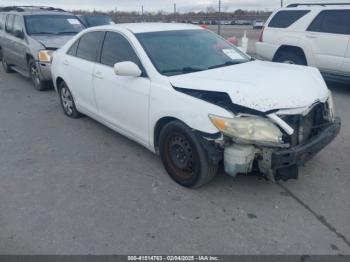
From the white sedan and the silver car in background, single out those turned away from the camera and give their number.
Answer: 0

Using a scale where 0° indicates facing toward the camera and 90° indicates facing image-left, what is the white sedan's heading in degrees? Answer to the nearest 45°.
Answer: approximately 315°

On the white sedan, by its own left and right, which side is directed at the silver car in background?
back

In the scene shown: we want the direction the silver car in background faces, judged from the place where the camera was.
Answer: facing the viewer and to the right of the viewer

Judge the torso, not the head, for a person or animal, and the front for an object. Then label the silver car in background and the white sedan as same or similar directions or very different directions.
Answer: same or similar directions

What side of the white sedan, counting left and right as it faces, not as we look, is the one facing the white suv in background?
left
